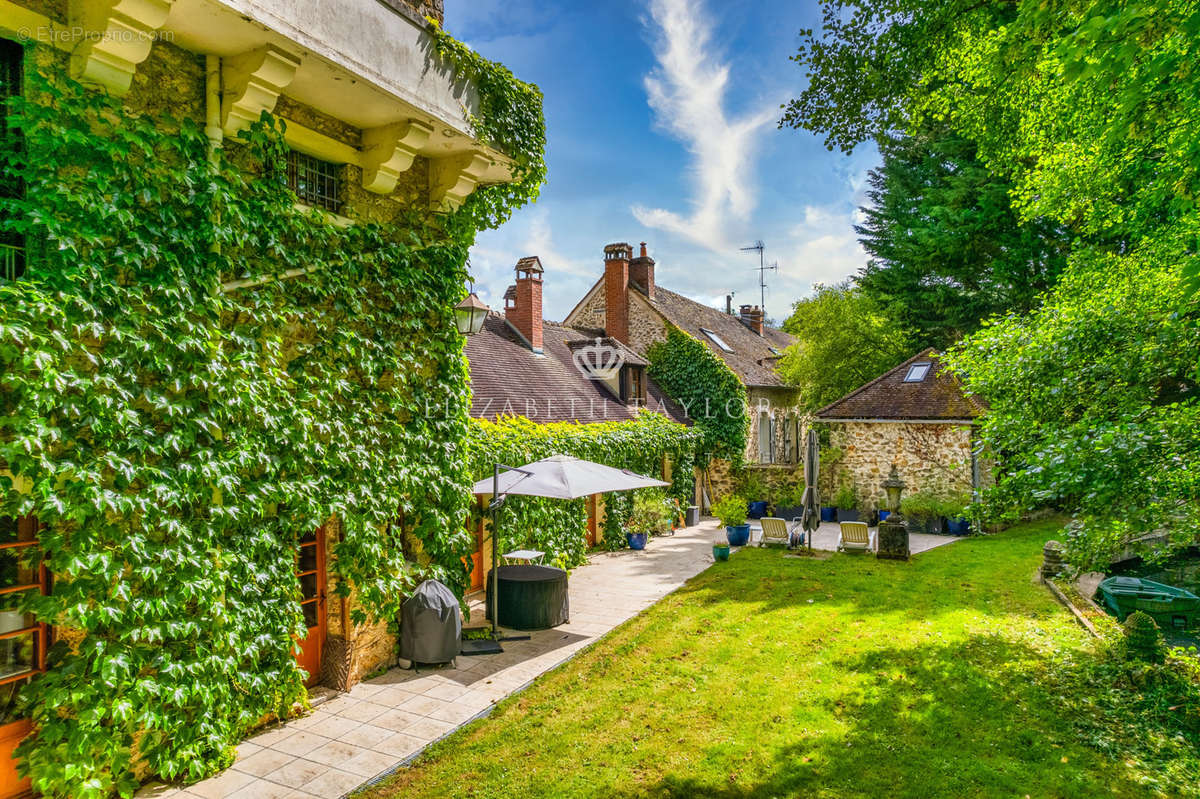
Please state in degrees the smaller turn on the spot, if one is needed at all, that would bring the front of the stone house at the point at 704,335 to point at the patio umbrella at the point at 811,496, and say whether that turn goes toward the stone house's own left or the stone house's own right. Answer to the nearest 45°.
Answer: approximately 45° to the stone house's own right

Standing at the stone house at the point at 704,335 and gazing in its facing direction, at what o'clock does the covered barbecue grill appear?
The covered barbecue grill is roughly at 2 o'clock from the stone house.

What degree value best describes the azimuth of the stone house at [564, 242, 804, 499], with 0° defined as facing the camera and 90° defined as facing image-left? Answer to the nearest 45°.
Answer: approximately 315°

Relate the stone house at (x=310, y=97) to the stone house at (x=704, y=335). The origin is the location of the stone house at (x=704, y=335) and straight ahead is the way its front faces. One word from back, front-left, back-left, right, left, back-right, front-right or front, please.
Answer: front-right

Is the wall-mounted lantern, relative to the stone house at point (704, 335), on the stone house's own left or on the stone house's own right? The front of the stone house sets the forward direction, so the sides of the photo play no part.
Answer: on the stone house's own right

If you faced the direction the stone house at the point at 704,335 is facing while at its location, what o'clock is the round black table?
The round black table is roughly at 2 o'clock from the stone house.

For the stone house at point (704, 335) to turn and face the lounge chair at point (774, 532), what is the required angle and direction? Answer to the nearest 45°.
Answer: approximately 45° to its right

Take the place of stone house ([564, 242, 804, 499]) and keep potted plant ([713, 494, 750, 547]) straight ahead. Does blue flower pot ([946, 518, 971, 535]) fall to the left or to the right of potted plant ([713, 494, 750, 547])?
left

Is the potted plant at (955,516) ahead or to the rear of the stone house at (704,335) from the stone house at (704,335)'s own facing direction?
ahead

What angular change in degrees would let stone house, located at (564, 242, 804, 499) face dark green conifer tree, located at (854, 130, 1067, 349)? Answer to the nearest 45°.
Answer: approximately 45° to its left

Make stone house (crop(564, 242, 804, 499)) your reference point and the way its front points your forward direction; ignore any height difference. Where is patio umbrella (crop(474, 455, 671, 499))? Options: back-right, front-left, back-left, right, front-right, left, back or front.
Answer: front-right

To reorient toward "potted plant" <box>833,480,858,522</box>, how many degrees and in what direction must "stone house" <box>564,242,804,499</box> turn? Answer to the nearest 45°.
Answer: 0° — it already faces it
